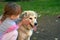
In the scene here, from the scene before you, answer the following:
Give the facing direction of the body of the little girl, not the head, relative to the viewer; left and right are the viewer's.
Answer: facing to the right of the viewer

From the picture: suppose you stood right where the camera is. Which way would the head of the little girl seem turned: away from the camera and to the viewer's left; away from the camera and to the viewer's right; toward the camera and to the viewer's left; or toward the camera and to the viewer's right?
away from the camera and to the viewer's right
